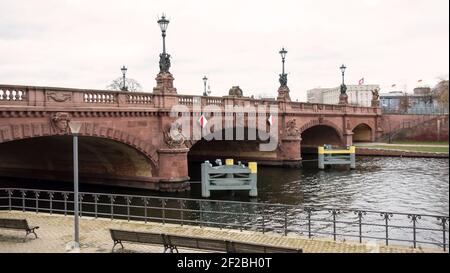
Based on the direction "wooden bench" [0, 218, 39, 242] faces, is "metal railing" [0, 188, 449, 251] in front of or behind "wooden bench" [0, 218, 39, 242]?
in front

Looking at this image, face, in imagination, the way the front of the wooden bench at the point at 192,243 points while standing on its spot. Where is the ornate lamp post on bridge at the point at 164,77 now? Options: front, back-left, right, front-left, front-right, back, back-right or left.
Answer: front-left

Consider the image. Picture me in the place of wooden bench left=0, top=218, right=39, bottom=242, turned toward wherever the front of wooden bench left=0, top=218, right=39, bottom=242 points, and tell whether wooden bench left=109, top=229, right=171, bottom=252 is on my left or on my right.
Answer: on my right

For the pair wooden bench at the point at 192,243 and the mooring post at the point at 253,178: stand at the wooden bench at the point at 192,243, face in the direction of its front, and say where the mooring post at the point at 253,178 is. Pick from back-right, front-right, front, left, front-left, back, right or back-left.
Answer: front-left

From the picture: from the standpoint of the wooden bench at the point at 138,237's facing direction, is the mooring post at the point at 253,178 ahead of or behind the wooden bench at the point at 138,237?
ahead

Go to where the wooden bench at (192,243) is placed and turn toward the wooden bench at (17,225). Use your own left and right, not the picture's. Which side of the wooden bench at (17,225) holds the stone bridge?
right

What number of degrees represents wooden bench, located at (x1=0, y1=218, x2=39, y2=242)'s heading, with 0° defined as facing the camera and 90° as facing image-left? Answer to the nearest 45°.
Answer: approximately 225°

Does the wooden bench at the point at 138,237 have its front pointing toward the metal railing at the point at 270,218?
yes

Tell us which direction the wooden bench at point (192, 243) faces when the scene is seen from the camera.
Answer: facing away from the viewer and to the right of the viewer

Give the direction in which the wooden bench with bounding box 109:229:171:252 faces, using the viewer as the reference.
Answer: facing away from the viewer and to the right of the viewer
